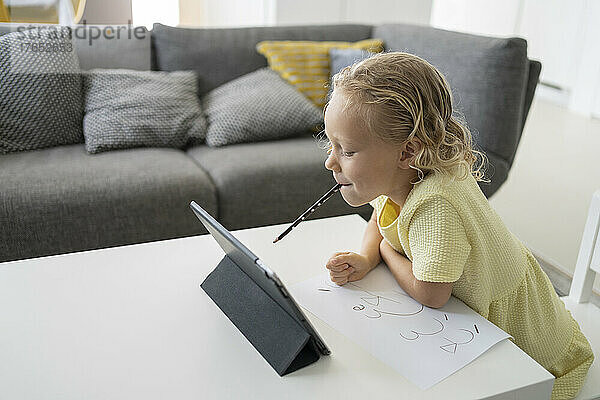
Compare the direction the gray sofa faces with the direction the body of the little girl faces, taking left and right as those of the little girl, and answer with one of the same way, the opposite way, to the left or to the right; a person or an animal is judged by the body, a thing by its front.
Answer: to the left

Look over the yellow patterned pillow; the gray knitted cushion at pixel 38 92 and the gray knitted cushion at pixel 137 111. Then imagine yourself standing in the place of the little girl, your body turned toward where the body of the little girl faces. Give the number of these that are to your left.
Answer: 0

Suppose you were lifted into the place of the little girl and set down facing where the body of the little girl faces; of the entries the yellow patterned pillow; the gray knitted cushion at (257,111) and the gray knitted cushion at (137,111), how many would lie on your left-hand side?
0

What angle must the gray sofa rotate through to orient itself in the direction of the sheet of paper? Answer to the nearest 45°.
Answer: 0° — it already faces it

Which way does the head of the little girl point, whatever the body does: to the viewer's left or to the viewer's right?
to the viewer's left

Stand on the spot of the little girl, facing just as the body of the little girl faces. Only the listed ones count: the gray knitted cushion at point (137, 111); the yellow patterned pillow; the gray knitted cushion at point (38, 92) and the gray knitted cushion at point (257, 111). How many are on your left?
0

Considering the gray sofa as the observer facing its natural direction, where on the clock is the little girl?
The little girl is roughly at 11 o'clock from the gray sofa.

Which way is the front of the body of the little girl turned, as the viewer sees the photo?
to the viewer's left

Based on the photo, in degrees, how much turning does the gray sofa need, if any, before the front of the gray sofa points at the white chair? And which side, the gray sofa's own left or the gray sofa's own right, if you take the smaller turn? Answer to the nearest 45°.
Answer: approximately 45° to the gray sofa's own left

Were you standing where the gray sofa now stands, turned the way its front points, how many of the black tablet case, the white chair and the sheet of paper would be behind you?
0

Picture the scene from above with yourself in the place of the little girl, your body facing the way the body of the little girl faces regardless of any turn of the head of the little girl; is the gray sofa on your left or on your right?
on your right

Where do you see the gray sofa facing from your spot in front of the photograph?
facing the viewer

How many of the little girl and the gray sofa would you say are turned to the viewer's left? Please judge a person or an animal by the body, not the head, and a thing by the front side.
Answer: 1
